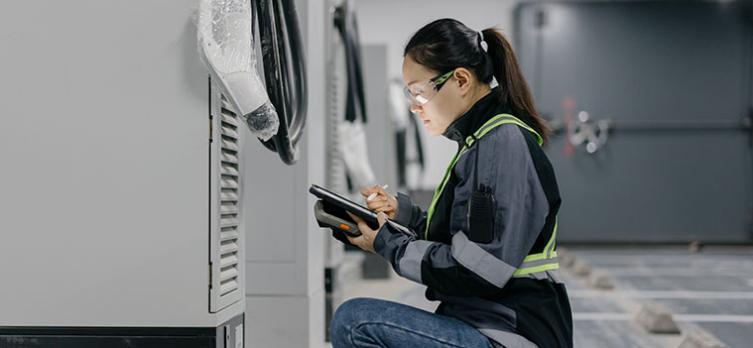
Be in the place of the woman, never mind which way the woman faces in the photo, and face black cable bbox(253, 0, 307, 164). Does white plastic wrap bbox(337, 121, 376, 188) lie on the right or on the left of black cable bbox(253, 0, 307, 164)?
right

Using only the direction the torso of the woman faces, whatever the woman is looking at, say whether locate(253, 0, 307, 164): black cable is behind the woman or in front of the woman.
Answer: in front

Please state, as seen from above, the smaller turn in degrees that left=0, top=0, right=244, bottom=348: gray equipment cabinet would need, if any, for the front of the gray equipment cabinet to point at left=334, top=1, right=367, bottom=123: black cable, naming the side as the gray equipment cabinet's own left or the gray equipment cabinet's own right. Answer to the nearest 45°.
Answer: approximately 45° to the gray equipment cabinet's own left

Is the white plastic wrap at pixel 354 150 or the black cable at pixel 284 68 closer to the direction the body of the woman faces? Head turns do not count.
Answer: the black cable

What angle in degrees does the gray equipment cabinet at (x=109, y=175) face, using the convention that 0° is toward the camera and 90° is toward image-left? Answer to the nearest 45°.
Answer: approximately 270°

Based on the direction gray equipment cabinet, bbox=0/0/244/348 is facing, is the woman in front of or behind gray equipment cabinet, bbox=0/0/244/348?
in front

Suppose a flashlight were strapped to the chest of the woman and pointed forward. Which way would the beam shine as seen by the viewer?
to the viewer's left

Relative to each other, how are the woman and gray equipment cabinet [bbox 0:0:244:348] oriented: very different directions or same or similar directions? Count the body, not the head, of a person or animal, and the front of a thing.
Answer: very different directions

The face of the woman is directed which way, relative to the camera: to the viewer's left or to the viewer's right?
to the viewer's left

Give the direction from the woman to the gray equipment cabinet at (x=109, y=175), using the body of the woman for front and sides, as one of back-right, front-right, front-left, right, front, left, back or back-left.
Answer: front
